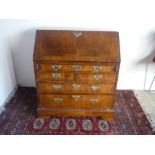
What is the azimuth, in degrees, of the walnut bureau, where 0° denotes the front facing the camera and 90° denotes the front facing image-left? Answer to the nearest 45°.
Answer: approximately 0°
